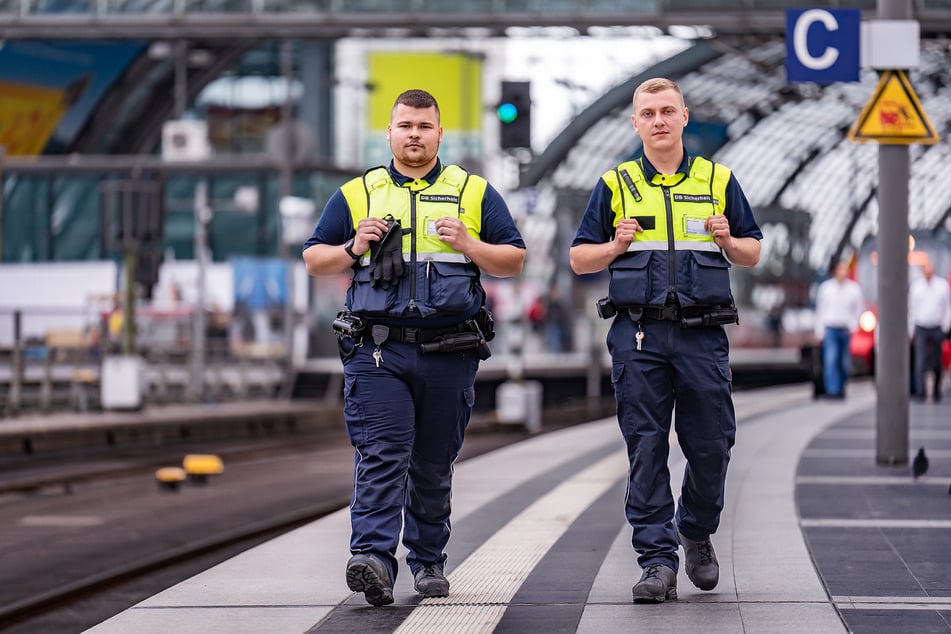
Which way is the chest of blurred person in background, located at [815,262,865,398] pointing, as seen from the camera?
toward the camera

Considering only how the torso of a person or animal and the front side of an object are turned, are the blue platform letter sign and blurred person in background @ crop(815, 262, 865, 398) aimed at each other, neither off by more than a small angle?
no

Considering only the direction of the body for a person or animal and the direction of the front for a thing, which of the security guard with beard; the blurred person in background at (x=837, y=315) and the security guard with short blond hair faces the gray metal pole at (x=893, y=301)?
the blurred person in background

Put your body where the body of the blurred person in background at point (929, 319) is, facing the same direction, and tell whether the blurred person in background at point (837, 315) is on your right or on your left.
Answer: on your right

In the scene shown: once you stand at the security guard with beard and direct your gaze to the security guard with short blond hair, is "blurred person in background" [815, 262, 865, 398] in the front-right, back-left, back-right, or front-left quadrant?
front-left

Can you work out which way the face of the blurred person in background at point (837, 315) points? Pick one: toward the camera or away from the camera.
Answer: toward the camera

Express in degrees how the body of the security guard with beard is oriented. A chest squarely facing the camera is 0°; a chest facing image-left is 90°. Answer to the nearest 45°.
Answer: approximately 0°

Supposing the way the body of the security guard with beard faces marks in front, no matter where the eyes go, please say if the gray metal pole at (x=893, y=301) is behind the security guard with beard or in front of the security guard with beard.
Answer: behind

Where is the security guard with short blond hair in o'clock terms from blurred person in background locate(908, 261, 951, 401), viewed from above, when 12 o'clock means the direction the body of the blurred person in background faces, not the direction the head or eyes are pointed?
The security guard with short blond hair is roughly at 12 o'clock from the blurred person in background.

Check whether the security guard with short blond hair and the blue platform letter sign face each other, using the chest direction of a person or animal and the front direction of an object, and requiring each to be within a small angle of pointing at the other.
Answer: no

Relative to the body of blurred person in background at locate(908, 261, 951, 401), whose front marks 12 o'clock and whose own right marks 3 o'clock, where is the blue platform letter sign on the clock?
The blue platform letter sign is roughly at 12 o'clock from the blurred person in background.

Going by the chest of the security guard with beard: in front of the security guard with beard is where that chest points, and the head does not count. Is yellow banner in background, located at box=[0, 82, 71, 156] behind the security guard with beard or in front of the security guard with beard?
behind

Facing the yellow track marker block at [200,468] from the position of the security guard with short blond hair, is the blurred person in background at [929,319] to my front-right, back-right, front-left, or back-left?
front-right

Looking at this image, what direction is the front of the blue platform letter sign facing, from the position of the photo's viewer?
facing the viewer

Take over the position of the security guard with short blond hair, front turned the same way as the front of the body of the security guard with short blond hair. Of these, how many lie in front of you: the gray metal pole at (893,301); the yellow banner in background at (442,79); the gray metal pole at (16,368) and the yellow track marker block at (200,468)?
0

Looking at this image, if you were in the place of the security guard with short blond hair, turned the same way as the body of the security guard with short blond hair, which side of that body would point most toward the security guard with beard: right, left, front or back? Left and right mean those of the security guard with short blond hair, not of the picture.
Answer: right

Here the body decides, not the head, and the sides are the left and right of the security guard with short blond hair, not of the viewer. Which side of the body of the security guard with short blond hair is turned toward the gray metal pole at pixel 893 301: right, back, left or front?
back

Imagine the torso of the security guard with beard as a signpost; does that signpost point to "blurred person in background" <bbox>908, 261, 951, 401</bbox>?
no

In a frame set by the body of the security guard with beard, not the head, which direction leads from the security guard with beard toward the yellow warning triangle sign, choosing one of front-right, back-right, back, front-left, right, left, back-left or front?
back-left

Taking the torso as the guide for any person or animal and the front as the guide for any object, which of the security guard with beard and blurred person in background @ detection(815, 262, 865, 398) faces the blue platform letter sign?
the blurred person in background

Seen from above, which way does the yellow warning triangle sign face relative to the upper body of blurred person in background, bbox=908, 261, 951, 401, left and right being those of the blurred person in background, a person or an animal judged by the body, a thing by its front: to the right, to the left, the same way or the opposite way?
the same way
